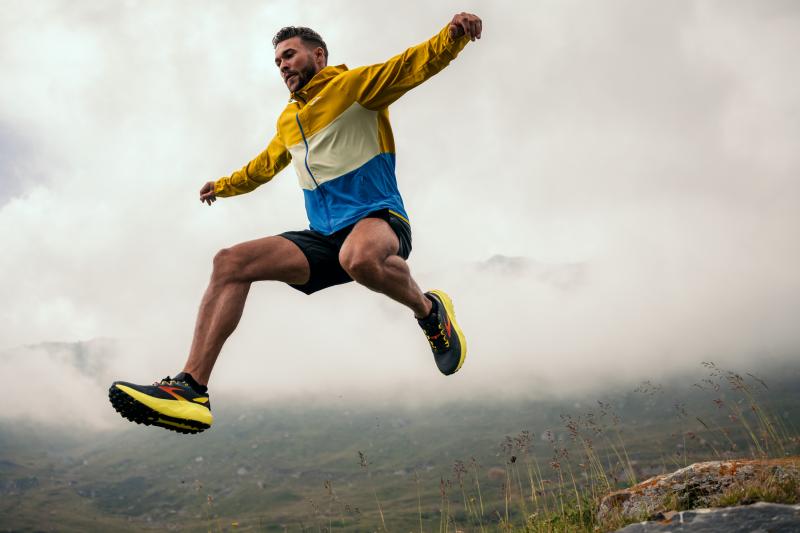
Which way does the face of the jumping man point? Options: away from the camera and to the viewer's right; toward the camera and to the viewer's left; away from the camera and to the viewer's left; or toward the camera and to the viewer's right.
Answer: toward the camera and to the viewer's left

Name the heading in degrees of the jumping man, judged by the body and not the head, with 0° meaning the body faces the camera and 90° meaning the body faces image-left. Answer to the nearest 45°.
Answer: approximately 45°
